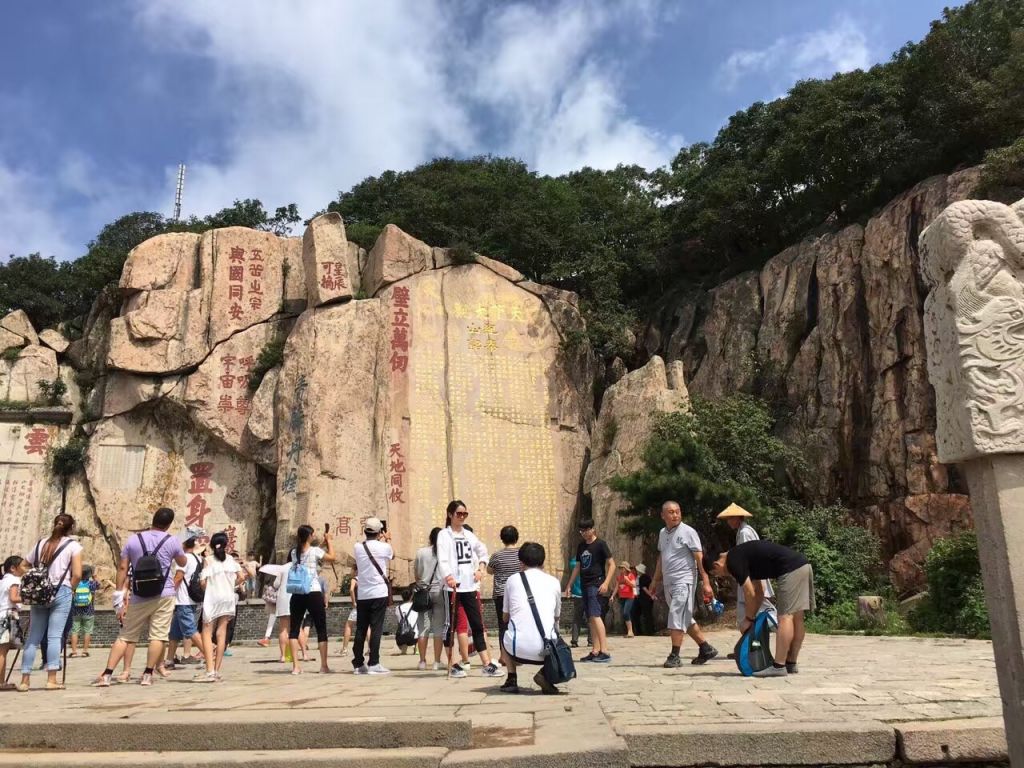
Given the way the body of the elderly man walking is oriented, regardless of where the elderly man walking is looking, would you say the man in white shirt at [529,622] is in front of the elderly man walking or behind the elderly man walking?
in front

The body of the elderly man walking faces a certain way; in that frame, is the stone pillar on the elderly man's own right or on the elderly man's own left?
on the elderly man's own left

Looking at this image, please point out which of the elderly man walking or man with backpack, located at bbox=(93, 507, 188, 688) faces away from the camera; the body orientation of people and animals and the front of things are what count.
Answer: the man with backpack

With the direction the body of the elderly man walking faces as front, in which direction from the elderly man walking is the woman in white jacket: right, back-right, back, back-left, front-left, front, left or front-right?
front-right

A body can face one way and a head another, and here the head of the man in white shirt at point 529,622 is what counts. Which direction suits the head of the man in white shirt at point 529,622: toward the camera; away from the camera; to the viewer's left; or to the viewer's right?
away from the camera

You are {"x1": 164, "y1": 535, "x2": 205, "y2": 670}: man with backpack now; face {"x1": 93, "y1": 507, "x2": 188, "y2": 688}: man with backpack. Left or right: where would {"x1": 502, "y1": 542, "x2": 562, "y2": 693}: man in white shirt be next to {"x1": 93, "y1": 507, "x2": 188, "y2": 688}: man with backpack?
left

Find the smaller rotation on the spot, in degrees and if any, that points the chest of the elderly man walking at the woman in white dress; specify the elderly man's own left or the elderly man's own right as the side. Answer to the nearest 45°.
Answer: approximately 45° to the elderly man's own right

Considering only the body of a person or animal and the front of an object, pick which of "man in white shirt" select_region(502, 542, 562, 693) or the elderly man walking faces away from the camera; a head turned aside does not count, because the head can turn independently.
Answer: the man in white shirt

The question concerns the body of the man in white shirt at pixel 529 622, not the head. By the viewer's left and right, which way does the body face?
facing away from the viewer

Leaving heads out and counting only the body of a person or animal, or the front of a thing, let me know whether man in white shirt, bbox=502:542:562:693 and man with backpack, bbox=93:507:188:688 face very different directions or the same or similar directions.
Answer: same or similar directions

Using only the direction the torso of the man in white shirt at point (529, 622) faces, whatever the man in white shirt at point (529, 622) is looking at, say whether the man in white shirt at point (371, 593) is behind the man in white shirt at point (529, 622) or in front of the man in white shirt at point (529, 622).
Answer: in front

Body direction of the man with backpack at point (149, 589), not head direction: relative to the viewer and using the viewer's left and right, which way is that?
facing away from the viewer

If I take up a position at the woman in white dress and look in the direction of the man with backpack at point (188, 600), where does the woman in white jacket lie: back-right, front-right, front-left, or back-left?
back-right

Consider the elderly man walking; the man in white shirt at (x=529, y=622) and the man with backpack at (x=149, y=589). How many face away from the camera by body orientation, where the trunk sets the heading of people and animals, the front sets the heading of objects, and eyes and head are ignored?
2

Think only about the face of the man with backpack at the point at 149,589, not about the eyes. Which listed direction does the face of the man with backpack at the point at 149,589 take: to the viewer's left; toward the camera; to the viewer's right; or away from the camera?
away from the camera
